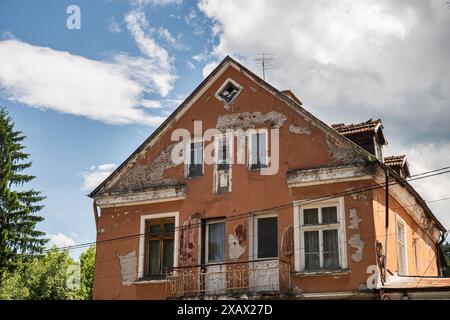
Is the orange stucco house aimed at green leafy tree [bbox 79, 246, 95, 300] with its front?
no

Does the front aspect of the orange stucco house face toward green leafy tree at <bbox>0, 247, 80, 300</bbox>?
no

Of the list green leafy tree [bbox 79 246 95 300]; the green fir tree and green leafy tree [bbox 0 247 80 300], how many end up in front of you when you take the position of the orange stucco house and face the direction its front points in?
0

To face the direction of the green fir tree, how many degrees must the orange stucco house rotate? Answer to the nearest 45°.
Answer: approximately 135° to its right

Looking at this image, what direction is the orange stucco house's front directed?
toward the camera
